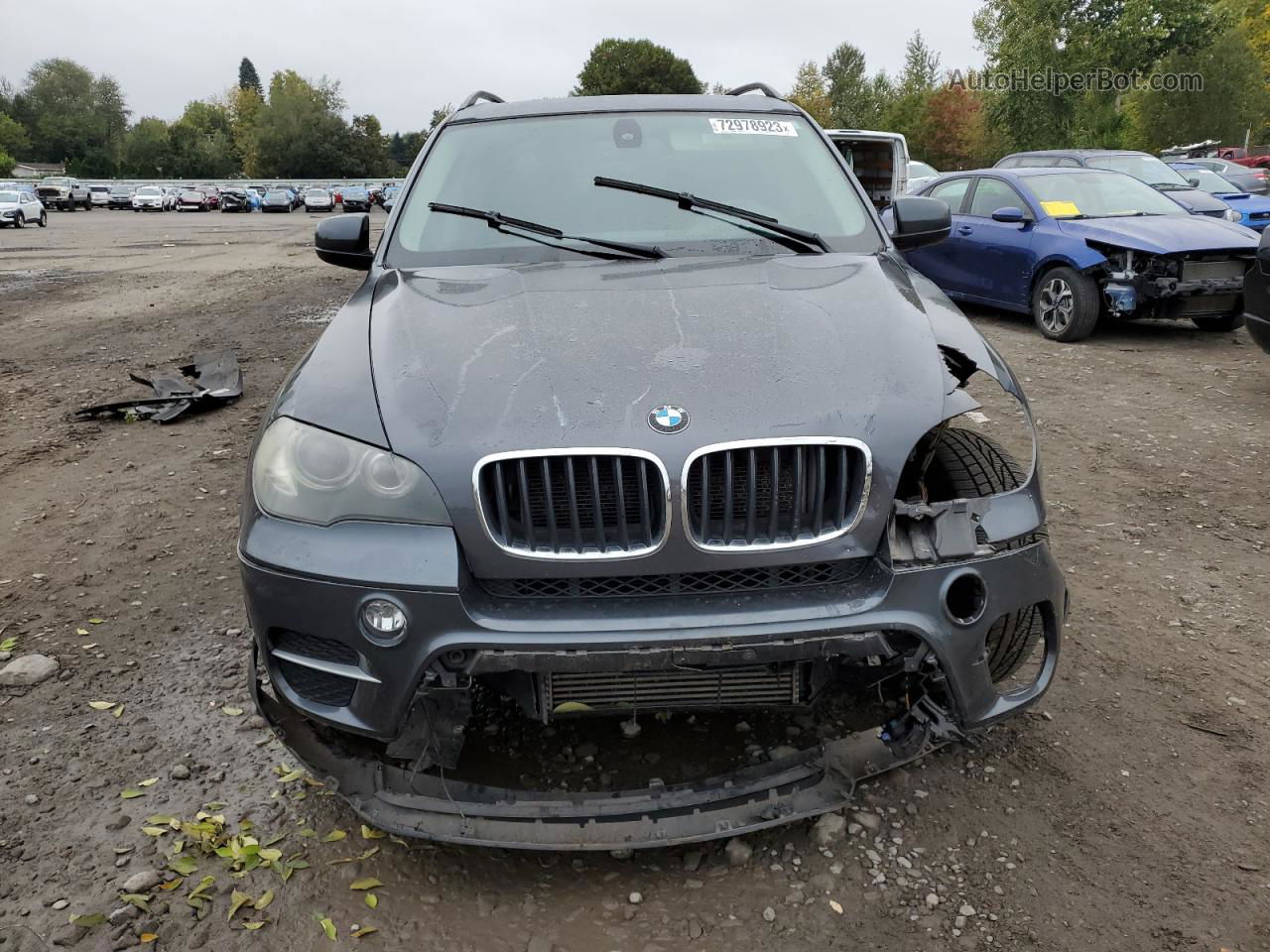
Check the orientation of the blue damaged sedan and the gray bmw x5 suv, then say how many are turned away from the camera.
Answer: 0

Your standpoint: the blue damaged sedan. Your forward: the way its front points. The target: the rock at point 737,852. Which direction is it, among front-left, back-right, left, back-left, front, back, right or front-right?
front-right

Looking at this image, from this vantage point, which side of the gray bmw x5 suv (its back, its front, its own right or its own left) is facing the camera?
front

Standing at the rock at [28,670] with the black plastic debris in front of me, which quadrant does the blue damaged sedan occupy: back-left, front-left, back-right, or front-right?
front-right

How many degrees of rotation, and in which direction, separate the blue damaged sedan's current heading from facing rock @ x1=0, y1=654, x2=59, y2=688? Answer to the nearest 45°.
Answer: approximately 45° to its right

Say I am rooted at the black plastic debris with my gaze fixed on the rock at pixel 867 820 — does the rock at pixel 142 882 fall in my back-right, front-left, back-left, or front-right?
front-right

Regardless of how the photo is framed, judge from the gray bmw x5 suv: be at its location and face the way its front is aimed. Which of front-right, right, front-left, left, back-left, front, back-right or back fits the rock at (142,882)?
right

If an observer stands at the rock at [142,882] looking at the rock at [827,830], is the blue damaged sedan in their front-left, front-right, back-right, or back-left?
front-left

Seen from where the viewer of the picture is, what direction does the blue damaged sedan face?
facing the viewer and to the right of the viewer

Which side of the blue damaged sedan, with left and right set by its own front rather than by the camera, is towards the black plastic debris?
right
